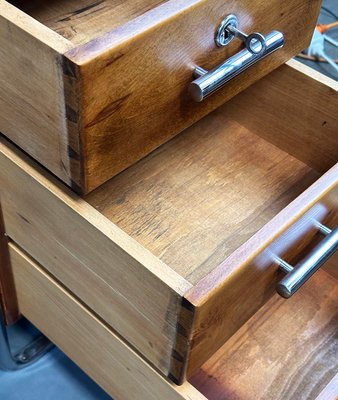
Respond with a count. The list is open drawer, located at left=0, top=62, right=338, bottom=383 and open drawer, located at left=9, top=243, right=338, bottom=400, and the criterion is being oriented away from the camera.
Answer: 0

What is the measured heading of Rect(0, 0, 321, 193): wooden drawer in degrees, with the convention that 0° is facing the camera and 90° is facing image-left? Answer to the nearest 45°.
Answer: approximately 315°

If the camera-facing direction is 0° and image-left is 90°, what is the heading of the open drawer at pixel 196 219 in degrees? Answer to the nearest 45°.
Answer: approximately 315°

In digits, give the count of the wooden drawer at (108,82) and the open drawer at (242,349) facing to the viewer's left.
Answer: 0
